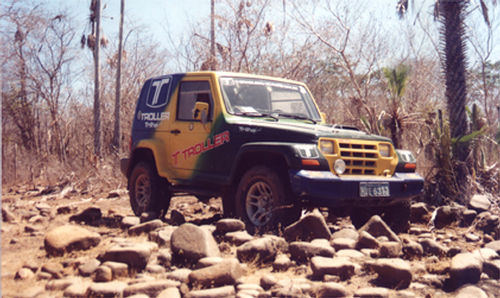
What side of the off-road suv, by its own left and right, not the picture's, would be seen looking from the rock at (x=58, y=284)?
right

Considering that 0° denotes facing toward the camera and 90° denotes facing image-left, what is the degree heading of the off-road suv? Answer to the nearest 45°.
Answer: approximately 315°

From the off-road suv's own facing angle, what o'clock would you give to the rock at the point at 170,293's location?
The rock is roughly at 2 o'clock from the off-road suv.

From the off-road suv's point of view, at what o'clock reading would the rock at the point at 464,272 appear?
The rock is roughly at 12 o'clock from the off-road suv.

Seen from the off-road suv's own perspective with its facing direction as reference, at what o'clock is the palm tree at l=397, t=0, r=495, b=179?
The palm tree is roughly at 9 o'clock from the off-road suv.

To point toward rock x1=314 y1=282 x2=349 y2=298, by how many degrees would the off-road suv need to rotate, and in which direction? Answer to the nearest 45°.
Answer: approximately 45° to its right

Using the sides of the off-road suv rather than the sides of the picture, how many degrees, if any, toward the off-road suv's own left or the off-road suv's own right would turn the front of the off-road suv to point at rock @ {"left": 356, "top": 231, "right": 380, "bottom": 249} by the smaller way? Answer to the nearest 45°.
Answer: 0° — it already faces it

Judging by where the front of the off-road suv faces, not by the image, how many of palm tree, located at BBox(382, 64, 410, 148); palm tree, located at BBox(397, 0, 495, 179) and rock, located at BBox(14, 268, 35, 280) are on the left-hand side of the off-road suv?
2

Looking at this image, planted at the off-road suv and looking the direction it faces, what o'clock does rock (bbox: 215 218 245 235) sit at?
The rock is roughly at 2 o'clock from the off-road suv.

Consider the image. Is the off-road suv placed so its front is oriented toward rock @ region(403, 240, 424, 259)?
yes

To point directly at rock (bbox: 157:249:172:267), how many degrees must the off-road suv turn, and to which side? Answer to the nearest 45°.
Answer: approximately 45° to its right

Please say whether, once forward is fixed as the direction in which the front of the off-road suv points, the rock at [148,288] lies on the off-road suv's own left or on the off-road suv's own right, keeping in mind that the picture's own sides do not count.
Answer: on the off-road suv's own right

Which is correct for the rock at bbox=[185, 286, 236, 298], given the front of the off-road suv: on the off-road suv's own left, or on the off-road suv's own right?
on the off-road suv's own right

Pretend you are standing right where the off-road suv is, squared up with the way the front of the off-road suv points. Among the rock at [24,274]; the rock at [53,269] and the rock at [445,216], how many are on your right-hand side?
2
